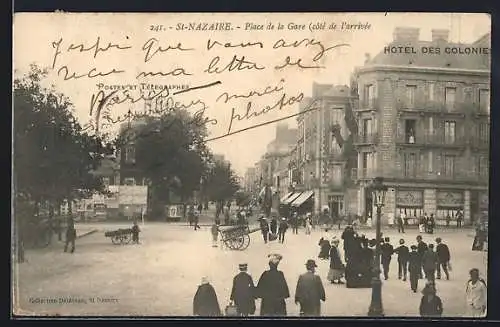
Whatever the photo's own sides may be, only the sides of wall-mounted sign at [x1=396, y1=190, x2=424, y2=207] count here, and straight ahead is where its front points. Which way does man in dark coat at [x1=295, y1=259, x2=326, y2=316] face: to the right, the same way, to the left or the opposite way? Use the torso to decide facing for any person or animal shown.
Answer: the opposite way

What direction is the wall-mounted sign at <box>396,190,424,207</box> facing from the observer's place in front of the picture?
facing the viewer

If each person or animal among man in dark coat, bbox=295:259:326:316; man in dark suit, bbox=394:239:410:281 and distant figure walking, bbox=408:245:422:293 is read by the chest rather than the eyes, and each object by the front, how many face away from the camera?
3

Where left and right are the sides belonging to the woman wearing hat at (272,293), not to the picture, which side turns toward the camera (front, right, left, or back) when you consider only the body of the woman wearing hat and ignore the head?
back

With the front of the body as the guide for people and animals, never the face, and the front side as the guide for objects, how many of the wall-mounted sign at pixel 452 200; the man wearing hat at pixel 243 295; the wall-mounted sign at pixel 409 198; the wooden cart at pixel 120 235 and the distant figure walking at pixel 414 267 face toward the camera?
2

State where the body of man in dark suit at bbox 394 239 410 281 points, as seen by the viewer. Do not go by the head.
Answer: away from the camera

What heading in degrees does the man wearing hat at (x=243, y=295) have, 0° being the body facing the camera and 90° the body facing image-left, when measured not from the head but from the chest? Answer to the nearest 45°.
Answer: approximately 180°

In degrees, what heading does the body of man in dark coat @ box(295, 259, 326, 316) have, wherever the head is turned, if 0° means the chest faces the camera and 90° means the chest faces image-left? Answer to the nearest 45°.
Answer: approximately 180°

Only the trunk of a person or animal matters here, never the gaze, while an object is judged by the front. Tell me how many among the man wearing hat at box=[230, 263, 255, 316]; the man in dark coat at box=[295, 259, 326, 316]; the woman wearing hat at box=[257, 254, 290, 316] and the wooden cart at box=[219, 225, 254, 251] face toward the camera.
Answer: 0

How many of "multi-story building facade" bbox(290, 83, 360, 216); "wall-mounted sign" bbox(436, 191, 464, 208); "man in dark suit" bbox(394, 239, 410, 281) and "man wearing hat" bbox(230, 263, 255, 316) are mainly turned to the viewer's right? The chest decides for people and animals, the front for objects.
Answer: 0
